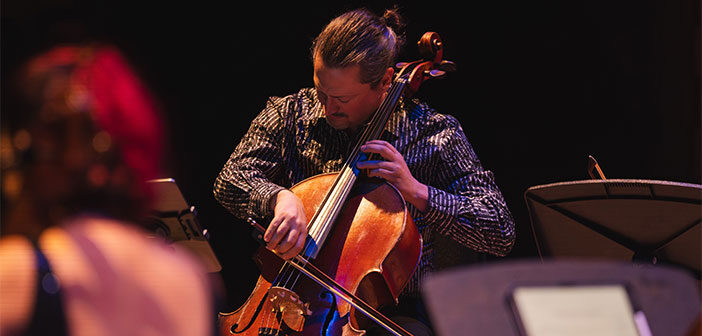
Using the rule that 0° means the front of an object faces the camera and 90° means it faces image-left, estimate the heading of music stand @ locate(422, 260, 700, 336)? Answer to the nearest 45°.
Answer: approximately 0°

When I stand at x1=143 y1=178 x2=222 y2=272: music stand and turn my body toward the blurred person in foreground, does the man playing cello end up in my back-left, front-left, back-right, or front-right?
back-left

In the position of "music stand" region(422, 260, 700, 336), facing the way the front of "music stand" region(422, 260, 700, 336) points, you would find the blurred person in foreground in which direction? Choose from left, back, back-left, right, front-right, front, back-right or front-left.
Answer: front-right

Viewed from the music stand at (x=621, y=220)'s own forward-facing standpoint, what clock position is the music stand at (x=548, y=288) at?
the music stand at (x=548, y=288) is roughly at 6 o'clock from the music stand at (x=621, y=220).

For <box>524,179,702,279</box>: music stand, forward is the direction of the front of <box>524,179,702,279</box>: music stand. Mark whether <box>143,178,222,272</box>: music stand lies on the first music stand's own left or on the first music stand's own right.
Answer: on the first music stand's own left

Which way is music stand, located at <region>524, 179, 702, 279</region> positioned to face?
away from the camera

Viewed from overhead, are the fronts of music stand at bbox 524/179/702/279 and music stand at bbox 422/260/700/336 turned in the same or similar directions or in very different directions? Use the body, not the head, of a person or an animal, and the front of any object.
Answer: very different directions

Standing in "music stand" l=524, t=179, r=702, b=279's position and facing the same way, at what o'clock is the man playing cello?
The man playing cello is roughly at 9 o'clock from the music stand.
